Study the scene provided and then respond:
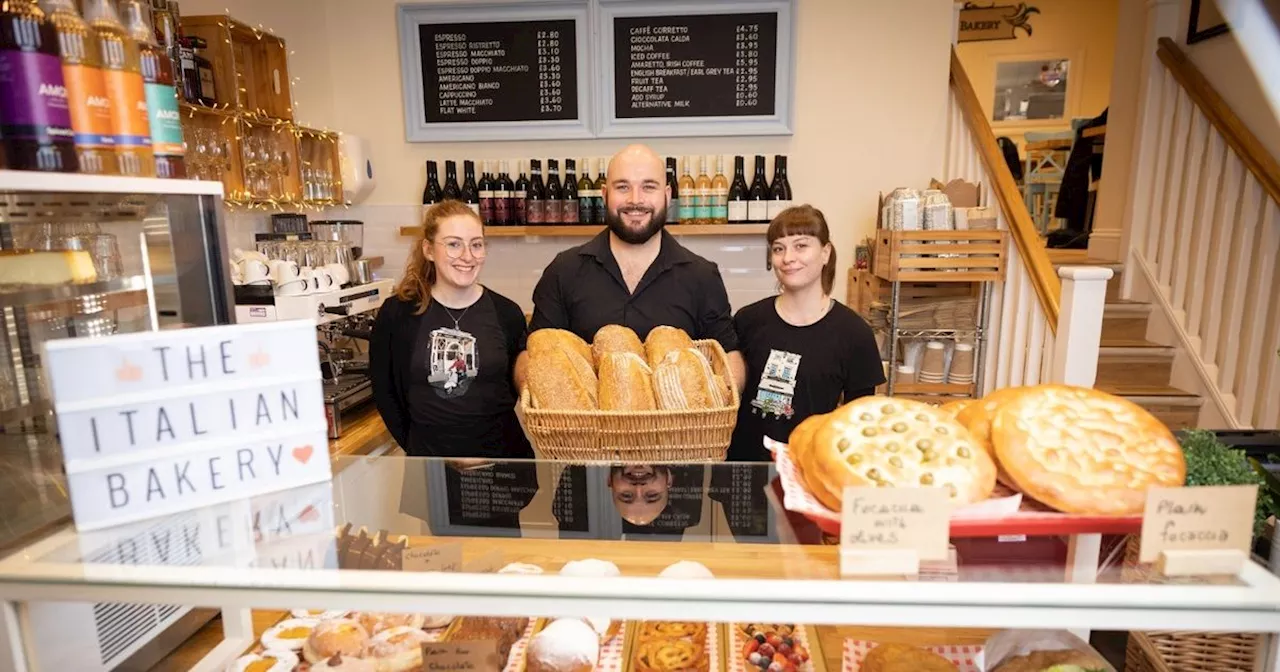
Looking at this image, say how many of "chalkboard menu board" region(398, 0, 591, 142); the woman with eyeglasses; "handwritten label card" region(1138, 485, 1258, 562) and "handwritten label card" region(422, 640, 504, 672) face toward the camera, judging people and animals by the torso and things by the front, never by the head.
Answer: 4

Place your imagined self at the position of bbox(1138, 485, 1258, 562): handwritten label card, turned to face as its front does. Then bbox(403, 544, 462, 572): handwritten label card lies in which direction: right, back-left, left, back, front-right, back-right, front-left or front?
front-right

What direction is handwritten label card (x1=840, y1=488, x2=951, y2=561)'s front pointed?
toward the camera

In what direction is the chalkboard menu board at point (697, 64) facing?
toward the camera

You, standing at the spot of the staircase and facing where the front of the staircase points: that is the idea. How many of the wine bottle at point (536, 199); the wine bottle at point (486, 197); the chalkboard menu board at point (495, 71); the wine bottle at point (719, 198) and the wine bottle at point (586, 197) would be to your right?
5

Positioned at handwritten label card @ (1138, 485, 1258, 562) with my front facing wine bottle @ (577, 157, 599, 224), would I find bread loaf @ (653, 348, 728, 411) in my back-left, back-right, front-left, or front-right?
front-left

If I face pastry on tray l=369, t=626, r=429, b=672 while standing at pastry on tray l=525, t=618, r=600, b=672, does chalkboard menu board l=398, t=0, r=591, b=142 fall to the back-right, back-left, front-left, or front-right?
front-right

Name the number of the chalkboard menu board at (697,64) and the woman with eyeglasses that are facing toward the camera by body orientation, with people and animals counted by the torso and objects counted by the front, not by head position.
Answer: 2

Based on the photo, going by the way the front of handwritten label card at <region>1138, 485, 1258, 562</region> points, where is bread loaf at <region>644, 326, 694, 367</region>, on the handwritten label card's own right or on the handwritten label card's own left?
on the handwritten label card's own right

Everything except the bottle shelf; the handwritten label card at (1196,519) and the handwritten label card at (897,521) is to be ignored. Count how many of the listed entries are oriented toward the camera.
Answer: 3

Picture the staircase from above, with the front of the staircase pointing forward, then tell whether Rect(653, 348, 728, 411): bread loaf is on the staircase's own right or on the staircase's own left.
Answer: on the staircase's own right

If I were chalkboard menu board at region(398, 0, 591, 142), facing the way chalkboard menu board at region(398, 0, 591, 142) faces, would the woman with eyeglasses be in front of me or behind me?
in front

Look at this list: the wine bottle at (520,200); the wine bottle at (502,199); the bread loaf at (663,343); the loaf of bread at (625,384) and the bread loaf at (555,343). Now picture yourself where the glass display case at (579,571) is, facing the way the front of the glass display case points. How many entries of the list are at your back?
5

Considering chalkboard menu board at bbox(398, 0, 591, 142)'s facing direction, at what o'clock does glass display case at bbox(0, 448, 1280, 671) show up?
The glass display case is roughly at 12 o'clock from the chalkboard menu board.

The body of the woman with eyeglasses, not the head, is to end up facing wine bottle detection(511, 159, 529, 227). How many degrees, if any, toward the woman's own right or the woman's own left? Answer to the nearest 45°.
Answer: approximately 180°

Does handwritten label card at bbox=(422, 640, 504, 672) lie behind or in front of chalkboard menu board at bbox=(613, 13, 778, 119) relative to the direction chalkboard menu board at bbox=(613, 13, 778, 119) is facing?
in front

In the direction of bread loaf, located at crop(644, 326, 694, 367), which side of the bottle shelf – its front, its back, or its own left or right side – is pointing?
front
